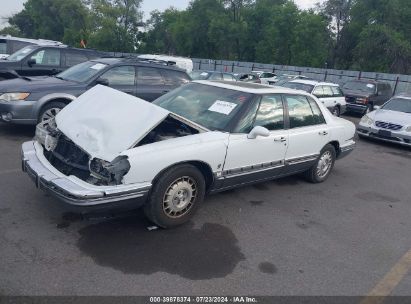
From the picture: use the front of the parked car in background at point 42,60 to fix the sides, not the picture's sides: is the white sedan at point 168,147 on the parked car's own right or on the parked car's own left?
on the parked car's own left

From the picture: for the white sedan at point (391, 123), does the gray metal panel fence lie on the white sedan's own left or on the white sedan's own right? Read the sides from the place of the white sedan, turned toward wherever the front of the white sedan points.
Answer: on the white sedan's own right

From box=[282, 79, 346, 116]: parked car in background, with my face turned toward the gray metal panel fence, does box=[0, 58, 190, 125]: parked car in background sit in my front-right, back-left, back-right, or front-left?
back-left

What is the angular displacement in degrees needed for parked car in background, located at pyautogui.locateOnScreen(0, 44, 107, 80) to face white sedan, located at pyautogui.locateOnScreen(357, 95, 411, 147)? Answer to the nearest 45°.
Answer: approximately 135° to its left
